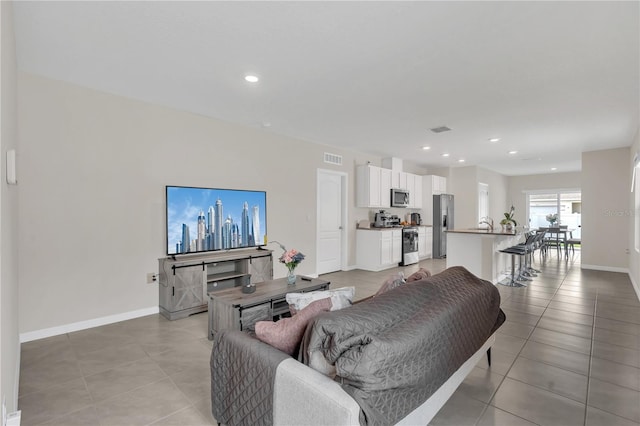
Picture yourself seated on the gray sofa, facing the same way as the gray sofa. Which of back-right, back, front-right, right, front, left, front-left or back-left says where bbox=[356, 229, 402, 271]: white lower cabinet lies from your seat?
front-right

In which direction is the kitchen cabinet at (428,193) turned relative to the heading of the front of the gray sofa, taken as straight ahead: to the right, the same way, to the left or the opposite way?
the opposite way

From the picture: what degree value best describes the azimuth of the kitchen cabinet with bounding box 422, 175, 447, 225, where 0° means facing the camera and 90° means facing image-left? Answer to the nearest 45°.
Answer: approximately 315°

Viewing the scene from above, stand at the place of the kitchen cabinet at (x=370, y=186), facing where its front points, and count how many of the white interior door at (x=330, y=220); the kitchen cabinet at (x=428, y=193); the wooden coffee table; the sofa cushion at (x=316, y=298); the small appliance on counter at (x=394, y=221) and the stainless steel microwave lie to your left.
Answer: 3

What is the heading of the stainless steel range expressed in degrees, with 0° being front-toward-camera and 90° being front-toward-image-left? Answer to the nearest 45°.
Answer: approximately 315°

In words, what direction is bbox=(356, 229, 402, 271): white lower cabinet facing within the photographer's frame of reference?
facing the viewer and to the right of the viewer

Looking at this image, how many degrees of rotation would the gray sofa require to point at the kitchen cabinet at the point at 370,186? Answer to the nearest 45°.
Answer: approximately 45° to its right

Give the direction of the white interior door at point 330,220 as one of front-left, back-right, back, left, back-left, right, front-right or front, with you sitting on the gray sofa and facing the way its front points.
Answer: front-right

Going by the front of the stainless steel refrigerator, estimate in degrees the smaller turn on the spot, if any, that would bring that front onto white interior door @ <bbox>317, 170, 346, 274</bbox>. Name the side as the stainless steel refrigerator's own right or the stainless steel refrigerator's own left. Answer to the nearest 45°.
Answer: approximately 90° to the stainless steel refrigerator's own right

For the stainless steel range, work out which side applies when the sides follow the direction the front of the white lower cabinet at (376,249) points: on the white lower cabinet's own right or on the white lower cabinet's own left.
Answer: on the white lower cabinet's own left
